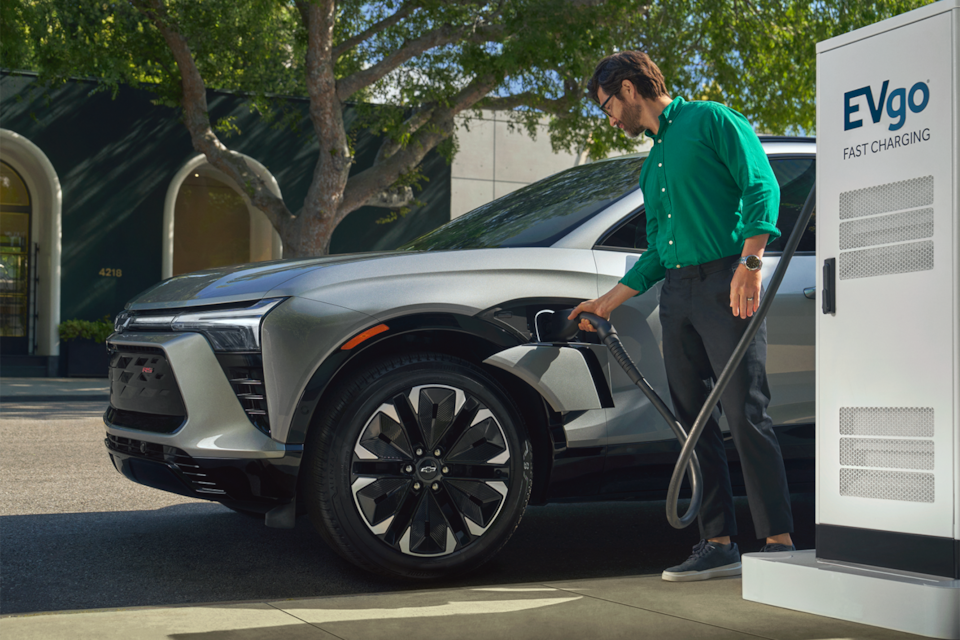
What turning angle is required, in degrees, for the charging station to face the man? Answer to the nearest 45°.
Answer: approximately 90° to its right

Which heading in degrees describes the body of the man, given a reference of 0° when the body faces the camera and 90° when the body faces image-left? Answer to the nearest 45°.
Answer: approximately 45°

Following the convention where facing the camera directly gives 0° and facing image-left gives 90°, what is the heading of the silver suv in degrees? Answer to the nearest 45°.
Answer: approximately 45°

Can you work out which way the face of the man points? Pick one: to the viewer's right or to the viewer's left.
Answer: to the viewer's left

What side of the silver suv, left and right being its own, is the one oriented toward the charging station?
left

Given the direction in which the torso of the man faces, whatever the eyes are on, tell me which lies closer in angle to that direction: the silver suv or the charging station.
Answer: the silver suv

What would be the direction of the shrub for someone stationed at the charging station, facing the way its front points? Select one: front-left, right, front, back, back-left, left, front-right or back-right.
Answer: right
